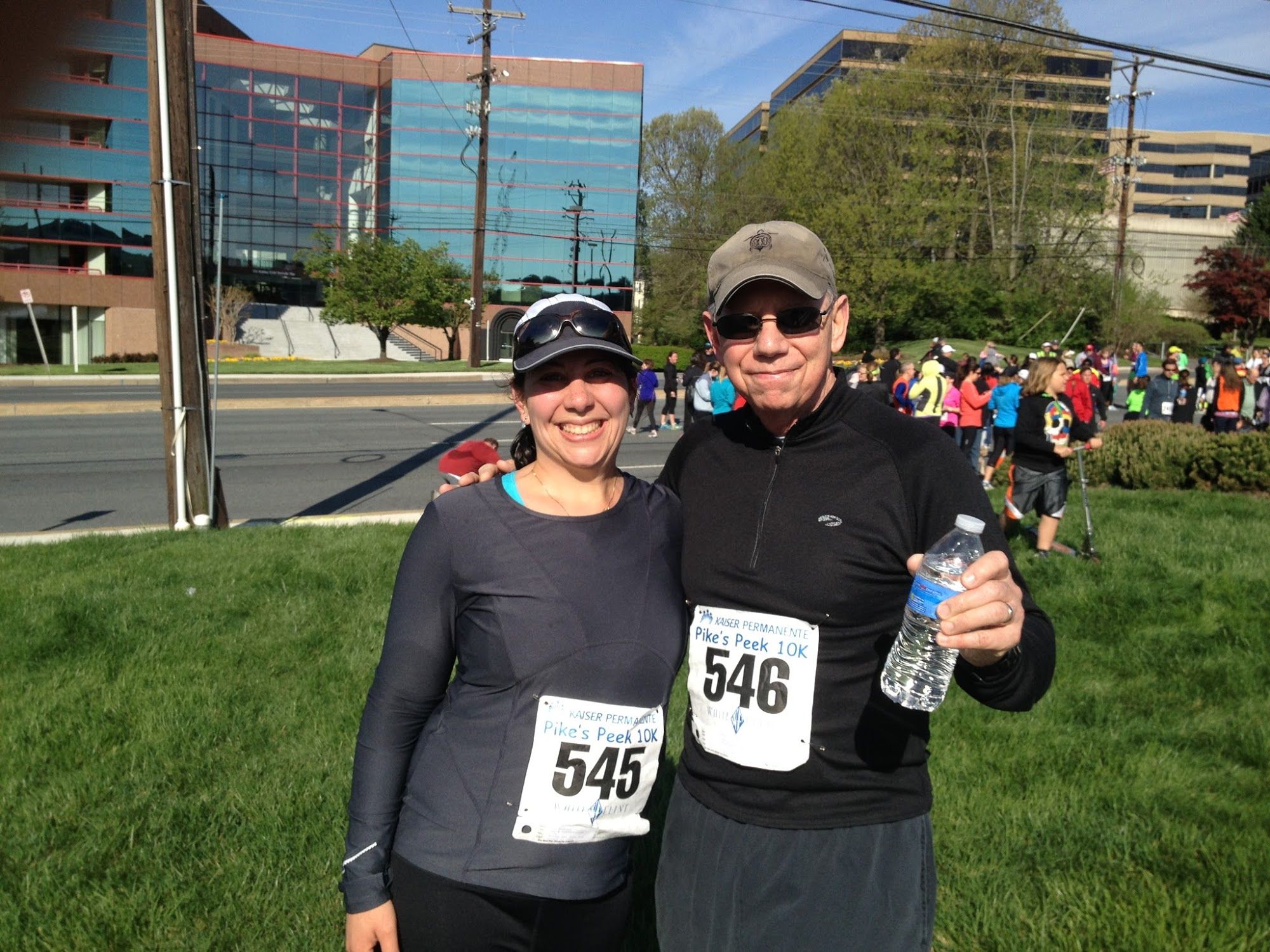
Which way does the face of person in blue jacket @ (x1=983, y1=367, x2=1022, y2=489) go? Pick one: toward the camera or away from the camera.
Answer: away from the camera

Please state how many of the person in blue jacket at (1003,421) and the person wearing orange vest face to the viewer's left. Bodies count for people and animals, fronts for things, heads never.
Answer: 0

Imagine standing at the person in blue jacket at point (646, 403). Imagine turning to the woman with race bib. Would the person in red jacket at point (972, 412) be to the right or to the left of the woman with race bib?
left

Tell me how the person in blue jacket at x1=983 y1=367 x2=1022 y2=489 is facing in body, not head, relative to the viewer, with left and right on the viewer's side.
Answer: facing away from the viewer and to the right of the viewer

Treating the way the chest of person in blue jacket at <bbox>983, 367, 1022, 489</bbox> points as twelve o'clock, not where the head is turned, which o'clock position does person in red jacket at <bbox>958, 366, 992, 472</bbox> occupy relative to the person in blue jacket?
The person in red jacket is roughly at 10 o'clock from the person in blue jacket.

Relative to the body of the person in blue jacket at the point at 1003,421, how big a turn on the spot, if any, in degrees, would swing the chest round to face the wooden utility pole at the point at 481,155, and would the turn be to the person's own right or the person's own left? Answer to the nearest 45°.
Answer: approximately 90° to the person's own left
